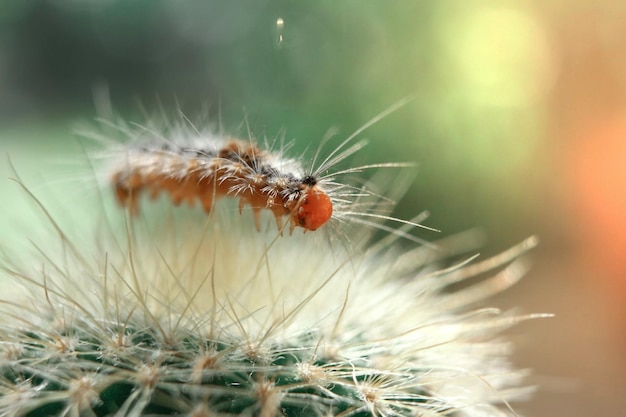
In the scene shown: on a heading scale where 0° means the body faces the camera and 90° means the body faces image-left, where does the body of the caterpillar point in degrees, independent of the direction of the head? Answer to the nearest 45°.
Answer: approximately 315°
